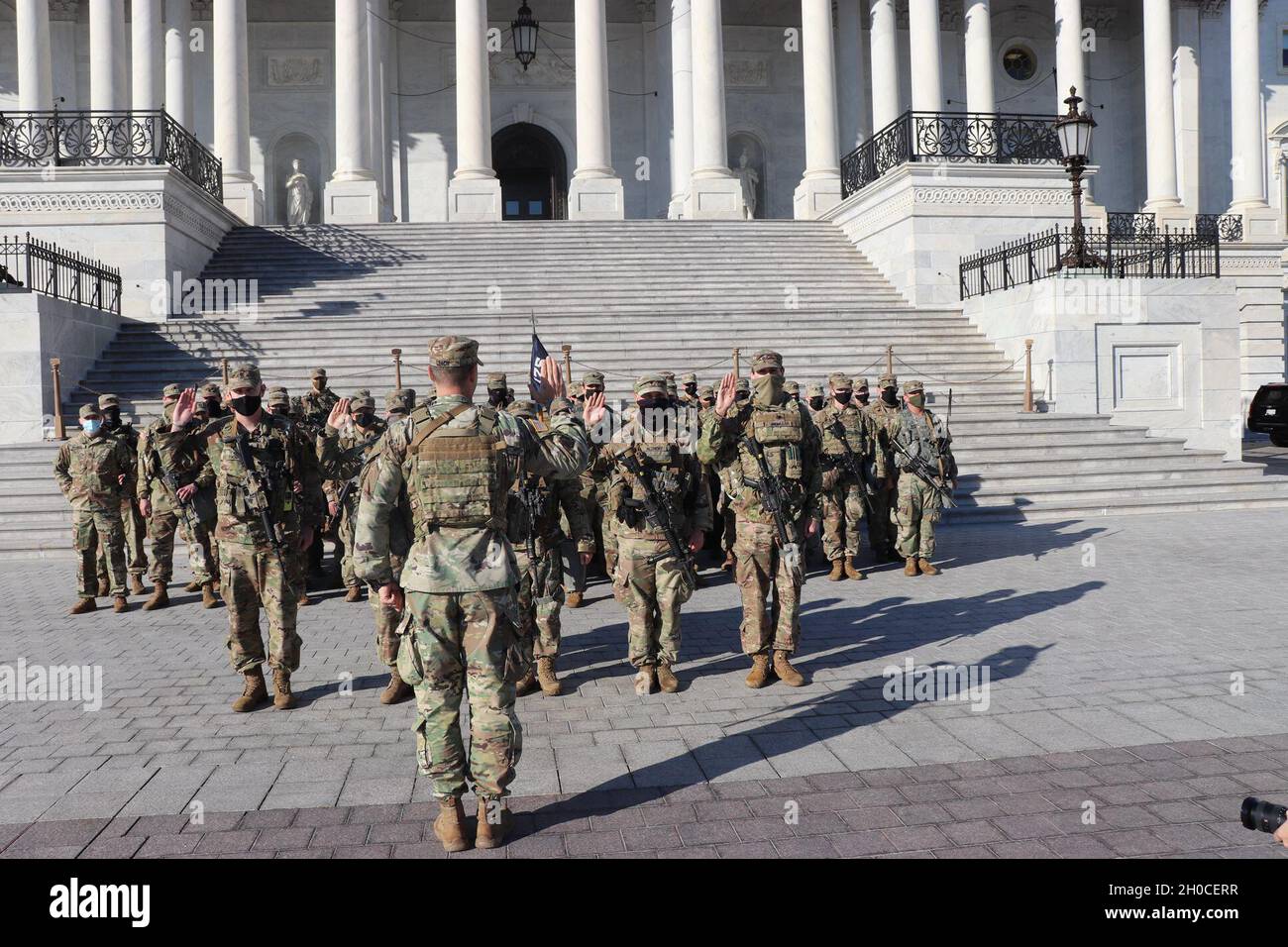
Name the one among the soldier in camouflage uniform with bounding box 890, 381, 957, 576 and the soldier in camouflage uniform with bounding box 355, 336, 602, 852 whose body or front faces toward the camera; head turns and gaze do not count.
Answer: the soldier in camouflage uniform with bounding box 890, 381, 957, 576

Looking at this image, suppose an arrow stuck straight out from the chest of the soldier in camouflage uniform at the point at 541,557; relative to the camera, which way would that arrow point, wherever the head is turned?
toward the camera

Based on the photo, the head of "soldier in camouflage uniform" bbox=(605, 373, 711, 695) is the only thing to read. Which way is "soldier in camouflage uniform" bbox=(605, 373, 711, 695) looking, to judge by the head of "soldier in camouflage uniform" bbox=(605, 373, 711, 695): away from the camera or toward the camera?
toward the camera

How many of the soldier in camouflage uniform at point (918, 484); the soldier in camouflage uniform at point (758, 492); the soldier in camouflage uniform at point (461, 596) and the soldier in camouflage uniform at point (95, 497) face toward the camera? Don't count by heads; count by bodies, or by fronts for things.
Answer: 3

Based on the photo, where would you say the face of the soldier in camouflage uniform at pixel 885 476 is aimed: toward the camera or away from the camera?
toward the camera

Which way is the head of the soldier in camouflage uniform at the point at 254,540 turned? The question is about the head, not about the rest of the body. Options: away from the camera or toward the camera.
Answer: toward the camera

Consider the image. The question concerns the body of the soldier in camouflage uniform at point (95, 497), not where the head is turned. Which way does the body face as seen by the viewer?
toward the camera

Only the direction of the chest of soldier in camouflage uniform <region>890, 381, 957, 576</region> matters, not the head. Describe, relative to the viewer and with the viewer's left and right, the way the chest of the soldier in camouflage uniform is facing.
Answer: facing the viewer

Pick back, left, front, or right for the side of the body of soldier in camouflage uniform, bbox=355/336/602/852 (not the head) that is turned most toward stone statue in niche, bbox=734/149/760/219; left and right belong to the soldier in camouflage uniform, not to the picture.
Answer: front
